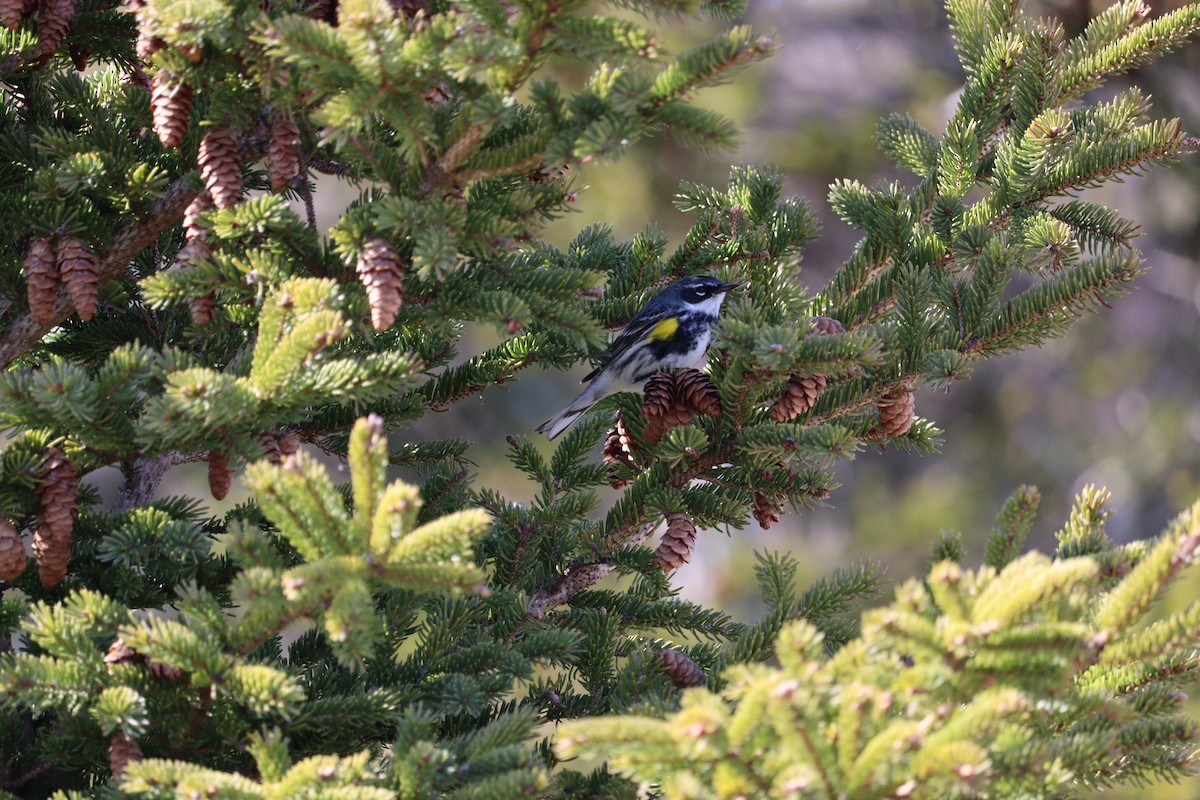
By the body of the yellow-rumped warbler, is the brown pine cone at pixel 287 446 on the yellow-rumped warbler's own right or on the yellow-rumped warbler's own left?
on the yellow-rumped warbler's own right

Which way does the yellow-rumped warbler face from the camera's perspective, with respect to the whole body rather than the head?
to the viewer's right

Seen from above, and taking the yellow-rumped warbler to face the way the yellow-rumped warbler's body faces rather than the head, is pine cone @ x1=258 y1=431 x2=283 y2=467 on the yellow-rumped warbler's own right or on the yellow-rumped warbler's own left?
on the yellow-rumped warbler's own right
